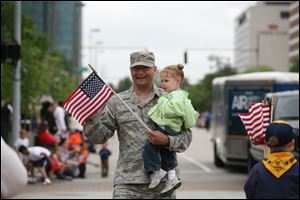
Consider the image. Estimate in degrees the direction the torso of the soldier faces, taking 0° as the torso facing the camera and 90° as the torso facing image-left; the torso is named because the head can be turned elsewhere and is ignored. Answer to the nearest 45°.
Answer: approximately 0°

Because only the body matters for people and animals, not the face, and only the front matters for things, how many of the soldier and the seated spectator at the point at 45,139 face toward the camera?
1

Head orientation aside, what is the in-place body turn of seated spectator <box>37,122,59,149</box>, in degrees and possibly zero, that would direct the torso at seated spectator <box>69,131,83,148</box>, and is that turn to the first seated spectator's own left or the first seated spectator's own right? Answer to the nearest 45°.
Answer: approximately 45° to the first seated spectator's own left

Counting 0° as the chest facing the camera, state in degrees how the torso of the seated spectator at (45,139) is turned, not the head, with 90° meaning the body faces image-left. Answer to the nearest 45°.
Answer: approximately 270°

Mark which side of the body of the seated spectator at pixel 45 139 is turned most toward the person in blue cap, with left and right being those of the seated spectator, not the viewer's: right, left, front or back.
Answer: right

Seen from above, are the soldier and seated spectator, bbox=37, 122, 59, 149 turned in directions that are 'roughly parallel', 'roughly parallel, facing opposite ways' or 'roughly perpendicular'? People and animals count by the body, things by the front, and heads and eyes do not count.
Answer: roughly perpendicular

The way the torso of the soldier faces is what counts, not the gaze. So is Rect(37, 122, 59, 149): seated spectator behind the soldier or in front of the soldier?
behind

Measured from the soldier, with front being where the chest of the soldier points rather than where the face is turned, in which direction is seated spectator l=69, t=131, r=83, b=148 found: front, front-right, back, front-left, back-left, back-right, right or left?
back
